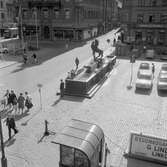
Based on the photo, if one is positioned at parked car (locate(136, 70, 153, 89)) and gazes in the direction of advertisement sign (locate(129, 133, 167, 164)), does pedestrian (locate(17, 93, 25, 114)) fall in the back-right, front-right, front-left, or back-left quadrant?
front-right

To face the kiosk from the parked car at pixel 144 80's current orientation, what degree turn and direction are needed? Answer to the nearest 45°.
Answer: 0° — it already faces it

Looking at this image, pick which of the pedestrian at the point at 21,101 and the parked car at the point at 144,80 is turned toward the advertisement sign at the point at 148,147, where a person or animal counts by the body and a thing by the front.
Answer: the parked car

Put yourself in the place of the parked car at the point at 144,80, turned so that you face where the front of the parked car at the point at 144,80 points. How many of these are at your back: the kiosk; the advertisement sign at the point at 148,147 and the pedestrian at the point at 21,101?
0

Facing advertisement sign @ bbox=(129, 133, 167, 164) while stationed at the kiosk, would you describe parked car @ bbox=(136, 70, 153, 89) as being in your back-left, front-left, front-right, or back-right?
front-left

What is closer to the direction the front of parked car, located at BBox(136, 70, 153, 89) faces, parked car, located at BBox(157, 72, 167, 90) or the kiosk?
the kiosk

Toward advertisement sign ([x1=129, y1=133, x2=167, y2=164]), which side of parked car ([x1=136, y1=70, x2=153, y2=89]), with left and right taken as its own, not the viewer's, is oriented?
front

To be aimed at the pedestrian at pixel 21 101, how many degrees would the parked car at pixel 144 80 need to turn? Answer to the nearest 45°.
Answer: approximately 45° to its right

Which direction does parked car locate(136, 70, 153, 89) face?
toward the camera
